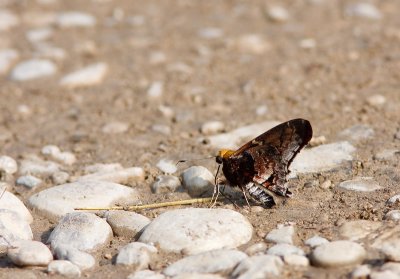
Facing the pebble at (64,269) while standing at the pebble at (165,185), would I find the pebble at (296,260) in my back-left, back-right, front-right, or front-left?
front-left

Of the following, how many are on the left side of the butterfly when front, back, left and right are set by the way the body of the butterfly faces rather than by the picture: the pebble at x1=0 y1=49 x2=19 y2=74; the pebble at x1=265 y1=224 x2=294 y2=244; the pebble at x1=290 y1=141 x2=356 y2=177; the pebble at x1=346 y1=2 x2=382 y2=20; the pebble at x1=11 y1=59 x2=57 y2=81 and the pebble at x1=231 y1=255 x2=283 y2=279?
2

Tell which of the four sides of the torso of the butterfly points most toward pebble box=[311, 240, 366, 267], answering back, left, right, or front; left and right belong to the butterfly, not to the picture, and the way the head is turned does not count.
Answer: left

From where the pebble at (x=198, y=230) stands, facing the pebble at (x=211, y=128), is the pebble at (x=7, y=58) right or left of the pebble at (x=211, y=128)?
left

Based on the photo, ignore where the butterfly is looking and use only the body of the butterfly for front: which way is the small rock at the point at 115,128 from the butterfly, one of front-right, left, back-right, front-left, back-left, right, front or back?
front-right

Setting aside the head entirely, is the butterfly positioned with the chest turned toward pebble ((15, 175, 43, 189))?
yes

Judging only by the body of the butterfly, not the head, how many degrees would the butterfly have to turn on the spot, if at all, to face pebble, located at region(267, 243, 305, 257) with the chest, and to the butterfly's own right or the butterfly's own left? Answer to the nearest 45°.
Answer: approximately 90° to the butterfly's own left

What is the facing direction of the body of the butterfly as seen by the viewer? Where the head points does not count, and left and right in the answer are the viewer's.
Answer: facing to the left of the viewer

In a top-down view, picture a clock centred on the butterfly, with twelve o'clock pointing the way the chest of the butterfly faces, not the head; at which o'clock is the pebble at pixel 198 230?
The pebble is roughly at 10 o'clock from the butterfly.

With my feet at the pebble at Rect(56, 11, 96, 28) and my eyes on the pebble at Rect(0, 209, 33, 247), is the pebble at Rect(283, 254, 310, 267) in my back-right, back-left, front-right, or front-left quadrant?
front-left

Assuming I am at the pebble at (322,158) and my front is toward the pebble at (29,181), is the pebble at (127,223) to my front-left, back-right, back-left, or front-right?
front-left

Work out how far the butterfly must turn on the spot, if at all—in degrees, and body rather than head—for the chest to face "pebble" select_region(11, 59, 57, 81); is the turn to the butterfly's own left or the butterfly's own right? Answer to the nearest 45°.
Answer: approximately 45° to the butterfly's own right

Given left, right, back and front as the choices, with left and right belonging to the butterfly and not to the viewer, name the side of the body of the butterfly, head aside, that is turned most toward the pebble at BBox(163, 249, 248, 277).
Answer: left

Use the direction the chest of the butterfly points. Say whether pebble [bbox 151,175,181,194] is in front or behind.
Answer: in front

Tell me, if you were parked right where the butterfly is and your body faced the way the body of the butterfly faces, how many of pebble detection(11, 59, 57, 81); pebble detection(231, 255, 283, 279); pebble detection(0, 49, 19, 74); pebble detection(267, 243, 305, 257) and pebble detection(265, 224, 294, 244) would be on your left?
3

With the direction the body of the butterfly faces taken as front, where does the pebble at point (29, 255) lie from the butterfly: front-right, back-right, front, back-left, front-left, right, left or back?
front-left

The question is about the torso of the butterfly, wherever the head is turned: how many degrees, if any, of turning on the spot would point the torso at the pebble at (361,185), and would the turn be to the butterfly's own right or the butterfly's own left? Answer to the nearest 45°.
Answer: approximately 180°

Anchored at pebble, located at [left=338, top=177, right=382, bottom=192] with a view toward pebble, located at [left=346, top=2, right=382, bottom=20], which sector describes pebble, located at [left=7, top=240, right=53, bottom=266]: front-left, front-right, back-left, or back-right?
back-left

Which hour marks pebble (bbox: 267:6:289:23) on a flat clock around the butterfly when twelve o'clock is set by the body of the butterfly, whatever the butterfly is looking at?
The pebble is roughly at 3 o'clock from the butterfly.

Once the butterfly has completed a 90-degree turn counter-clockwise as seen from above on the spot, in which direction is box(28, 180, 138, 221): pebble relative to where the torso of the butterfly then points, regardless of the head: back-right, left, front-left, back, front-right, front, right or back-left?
right

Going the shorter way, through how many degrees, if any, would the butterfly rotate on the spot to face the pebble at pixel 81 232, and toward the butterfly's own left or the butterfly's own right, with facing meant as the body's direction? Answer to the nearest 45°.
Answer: approximately 45° to the butterfly's own left

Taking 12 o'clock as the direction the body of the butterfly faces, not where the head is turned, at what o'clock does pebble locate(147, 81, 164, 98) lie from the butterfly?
The pebble is roughly at 2 o'clock from the butterfly.
